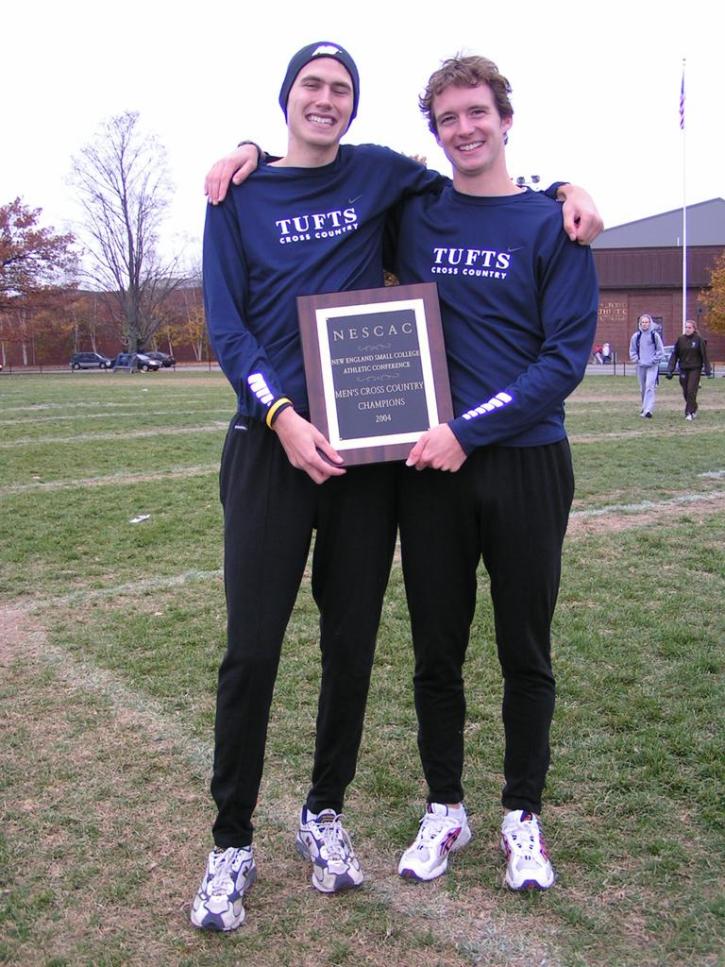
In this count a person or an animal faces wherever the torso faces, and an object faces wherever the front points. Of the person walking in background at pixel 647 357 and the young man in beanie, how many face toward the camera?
2

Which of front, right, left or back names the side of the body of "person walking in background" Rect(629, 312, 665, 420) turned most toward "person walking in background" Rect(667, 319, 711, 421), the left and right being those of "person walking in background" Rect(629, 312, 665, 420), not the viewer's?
left

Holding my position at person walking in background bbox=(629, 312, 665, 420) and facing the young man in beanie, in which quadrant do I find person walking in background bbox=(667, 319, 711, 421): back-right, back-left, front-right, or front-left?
back-left

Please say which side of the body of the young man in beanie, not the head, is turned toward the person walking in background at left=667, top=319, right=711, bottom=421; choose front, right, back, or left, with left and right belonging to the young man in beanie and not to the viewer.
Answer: back

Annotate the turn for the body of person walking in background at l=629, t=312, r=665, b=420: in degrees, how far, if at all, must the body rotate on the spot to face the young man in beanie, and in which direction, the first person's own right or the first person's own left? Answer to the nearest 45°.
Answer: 0° — they already face them

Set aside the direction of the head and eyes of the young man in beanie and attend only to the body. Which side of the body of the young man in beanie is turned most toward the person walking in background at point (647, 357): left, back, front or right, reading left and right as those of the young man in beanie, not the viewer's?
back

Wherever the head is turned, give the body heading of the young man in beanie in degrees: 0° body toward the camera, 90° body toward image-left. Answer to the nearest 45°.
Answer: approximately 0°
